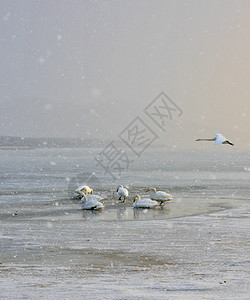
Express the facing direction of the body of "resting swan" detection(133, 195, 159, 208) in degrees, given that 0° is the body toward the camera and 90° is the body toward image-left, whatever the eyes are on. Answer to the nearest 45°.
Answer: approximately 90°
